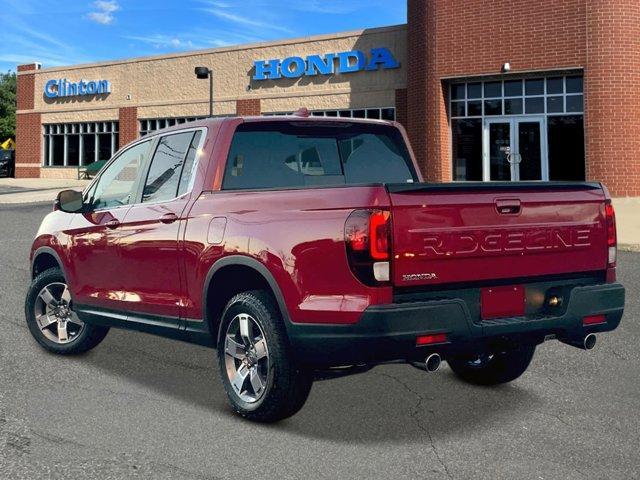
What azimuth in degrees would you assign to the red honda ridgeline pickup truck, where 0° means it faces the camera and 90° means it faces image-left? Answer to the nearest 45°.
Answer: approximately 135°

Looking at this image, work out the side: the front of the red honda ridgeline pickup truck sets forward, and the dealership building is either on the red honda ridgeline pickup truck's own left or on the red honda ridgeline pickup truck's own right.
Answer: on the red honda ridgeline pickup truck's own right

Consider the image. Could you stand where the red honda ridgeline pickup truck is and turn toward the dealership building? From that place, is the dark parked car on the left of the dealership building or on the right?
left

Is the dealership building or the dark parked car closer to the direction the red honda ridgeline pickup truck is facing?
the dark parked car

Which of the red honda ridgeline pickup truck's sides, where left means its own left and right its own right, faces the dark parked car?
front
